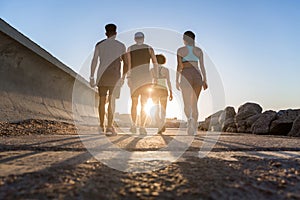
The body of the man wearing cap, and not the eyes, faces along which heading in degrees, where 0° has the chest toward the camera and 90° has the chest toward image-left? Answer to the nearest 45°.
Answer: approximately 180°

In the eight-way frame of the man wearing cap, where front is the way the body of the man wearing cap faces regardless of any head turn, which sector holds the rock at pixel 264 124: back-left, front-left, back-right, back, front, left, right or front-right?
front-right

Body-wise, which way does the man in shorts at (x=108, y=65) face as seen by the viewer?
away from the camera

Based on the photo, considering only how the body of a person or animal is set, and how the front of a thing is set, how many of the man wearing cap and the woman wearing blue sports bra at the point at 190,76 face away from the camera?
2

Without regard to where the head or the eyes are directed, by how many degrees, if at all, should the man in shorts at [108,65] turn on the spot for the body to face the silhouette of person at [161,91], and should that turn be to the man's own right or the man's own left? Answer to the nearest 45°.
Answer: approximately 45° to the man's own right

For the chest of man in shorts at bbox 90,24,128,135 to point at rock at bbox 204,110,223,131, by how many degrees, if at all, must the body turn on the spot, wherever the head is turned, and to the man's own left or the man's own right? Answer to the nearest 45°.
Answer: approximately 45° to the man's own right

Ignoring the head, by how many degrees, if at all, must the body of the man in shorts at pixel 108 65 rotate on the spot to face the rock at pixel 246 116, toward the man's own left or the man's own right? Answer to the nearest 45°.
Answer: approximately 45° to the man's own right

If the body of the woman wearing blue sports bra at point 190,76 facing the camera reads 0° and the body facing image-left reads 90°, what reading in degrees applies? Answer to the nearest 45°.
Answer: approximately 180°
